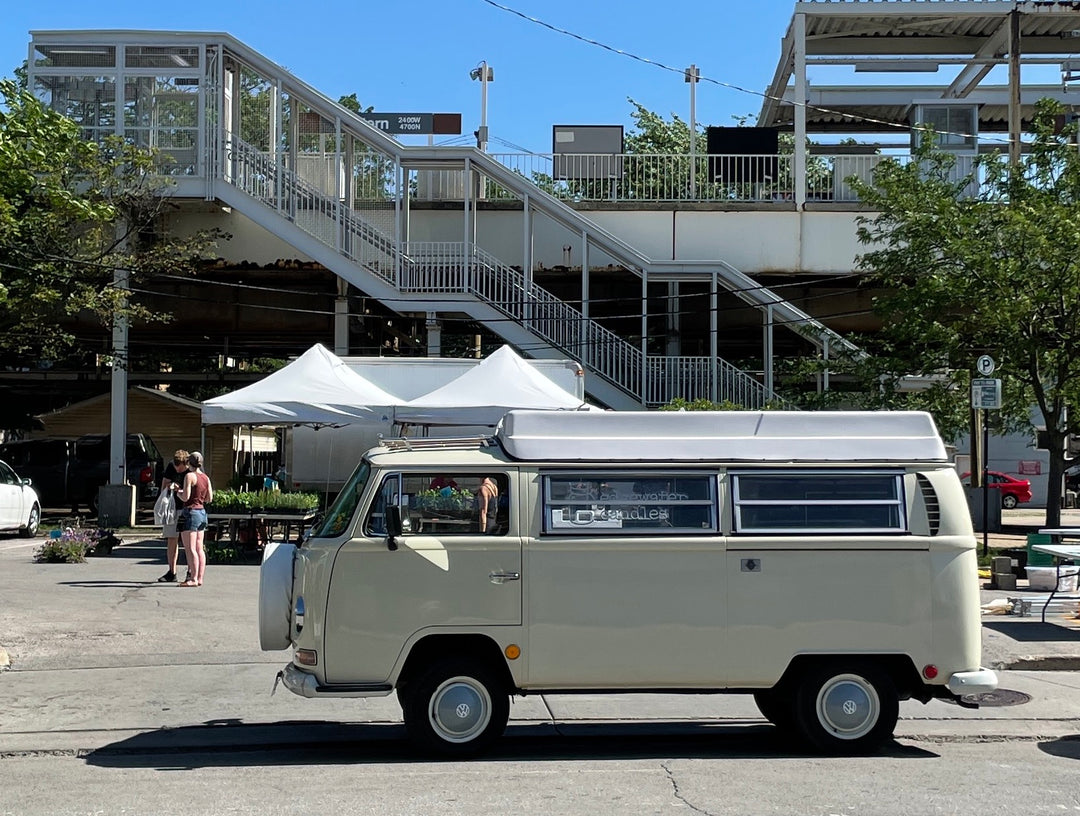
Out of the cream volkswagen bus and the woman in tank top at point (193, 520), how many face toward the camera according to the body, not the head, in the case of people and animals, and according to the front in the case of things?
0

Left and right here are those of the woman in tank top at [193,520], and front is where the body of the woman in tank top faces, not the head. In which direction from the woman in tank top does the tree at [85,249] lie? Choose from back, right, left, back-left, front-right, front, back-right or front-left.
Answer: front-right

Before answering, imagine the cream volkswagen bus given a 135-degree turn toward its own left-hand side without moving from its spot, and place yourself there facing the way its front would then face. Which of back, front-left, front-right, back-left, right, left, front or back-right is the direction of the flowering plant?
back

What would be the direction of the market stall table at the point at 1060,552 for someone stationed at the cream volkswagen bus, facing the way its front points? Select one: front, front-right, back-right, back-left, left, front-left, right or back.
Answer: back-right

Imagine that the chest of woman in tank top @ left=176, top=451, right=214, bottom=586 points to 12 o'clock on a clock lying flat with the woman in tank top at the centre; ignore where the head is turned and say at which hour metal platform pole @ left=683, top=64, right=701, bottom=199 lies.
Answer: The metal platform pole is roughly at 3 o'clock from the woman in tank top.

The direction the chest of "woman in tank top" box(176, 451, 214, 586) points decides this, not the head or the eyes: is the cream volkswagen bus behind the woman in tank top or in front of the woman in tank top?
behind

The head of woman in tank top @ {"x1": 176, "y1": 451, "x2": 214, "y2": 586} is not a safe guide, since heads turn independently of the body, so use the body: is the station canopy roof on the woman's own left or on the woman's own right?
on the woman's own right

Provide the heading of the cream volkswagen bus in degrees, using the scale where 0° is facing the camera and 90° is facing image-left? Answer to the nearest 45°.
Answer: approximately 90°

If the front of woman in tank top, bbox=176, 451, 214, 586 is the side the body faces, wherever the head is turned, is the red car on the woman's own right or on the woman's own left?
on the woman's own right

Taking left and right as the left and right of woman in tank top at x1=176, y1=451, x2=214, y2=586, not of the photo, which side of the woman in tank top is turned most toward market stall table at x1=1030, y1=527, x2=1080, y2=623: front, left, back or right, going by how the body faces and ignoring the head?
back

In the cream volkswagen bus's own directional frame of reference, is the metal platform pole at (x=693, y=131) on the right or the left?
on its right

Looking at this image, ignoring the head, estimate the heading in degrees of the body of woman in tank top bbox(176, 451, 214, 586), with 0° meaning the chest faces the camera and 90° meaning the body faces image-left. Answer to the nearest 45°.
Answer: approximately 135°

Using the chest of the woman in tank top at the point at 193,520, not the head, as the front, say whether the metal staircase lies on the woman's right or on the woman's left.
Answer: on the woman's right
